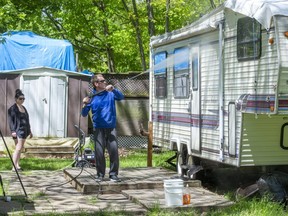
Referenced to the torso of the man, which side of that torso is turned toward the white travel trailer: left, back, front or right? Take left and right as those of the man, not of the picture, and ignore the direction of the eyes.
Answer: left

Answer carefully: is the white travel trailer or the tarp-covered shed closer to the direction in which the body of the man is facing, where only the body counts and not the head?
the white travel trailer

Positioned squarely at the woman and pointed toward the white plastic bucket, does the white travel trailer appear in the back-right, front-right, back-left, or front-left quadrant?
front-left

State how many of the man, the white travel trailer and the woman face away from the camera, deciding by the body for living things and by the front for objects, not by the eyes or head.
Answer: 0

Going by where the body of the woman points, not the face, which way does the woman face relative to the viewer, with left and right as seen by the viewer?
facing the viewer and to the right of the viewer

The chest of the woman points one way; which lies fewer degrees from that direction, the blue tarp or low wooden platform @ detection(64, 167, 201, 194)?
the low wooden platform

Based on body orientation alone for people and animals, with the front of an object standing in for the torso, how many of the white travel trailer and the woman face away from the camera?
0

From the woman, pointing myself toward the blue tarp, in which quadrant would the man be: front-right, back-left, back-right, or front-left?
back-right

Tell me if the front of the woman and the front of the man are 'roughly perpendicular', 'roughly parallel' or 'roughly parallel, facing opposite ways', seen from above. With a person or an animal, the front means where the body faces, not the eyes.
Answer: roughly parallel

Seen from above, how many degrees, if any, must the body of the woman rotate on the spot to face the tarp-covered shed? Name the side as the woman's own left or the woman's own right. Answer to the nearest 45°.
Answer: approximately 135° to the woman's own left

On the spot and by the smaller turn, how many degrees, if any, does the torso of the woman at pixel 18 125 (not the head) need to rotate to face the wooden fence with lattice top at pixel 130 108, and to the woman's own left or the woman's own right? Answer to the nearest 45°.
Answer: approximately 90° to the woman's own left

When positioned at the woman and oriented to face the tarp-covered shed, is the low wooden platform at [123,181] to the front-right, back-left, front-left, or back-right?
back-right

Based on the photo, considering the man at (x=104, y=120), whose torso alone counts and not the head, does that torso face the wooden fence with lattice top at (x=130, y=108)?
no

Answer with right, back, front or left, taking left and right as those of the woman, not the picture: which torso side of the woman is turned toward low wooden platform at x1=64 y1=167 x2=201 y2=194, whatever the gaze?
front
